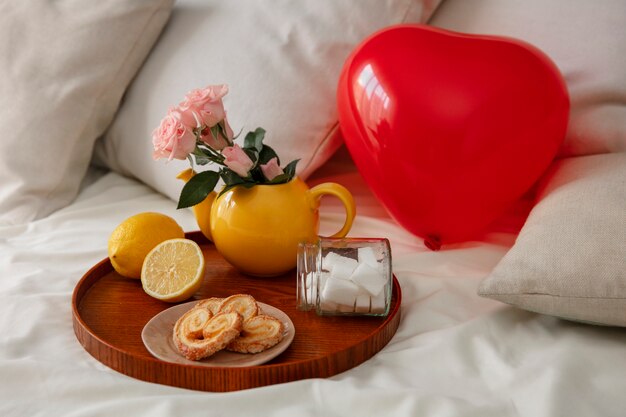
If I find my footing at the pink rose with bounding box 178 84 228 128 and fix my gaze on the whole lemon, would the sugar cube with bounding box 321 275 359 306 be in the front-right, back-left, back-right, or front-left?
back-left

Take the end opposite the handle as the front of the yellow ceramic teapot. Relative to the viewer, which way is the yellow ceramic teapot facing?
to the viewer's left
